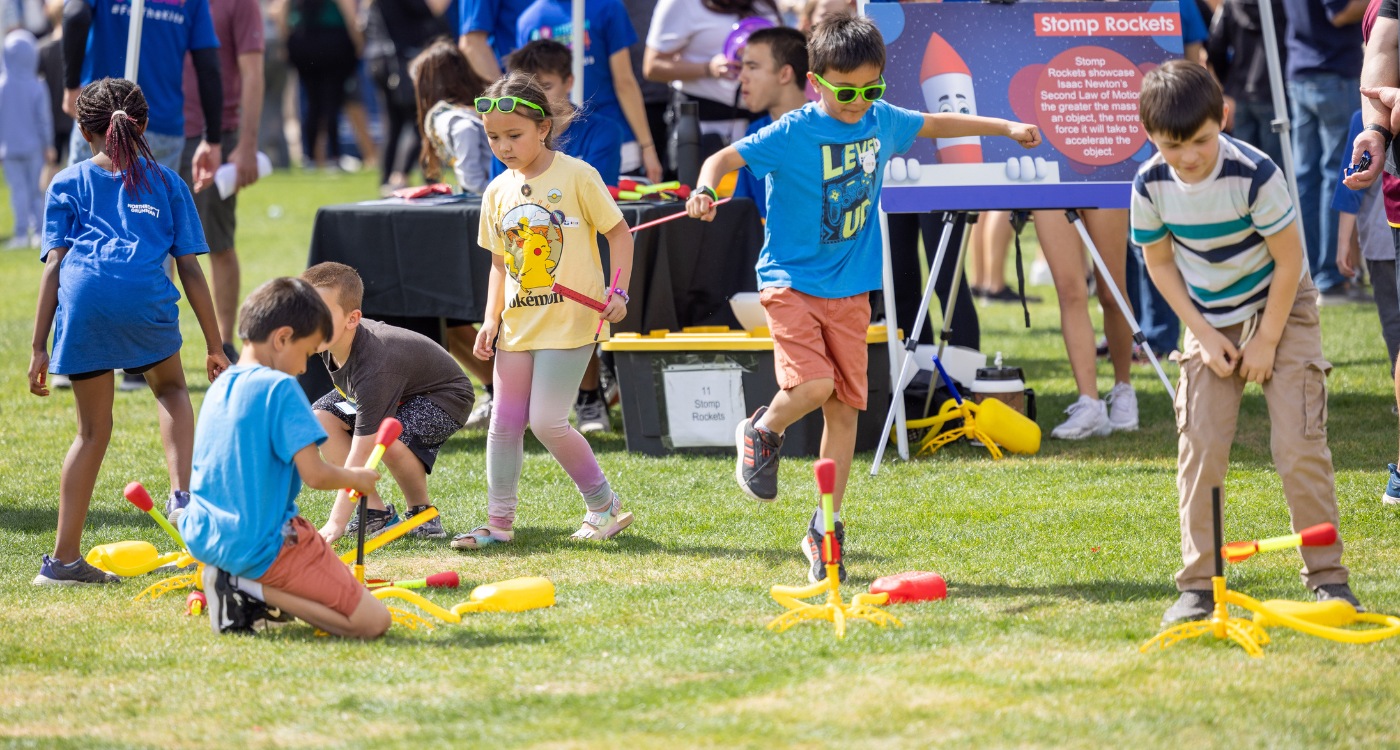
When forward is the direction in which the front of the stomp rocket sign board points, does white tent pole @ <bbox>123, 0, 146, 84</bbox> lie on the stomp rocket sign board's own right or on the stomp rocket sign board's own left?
on the stomp rocket sign board's own right

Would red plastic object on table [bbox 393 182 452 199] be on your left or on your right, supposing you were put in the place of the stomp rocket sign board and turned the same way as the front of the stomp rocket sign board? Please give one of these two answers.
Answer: on your right

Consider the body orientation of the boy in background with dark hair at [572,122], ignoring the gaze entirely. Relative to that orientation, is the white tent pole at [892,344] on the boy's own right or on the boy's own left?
on the boy's own left

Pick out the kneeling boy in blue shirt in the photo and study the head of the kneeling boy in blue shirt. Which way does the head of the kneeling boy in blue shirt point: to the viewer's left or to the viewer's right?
to the viewer's right

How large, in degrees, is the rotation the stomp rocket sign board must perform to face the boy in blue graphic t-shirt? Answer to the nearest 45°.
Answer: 0° — it already faces them

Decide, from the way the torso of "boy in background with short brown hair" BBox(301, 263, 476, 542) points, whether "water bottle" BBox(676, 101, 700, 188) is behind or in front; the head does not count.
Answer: behind

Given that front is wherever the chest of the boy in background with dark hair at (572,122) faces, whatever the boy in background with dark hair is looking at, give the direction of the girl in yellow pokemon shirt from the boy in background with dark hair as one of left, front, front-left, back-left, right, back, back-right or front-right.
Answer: front-left

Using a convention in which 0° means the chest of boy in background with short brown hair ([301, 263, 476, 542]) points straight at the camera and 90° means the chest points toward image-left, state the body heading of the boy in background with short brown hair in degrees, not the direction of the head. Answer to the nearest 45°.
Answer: approximately 45°

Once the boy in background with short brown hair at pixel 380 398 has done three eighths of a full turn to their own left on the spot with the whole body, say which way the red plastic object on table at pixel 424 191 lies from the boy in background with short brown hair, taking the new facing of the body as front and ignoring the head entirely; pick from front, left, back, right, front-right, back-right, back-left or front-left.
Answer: left
